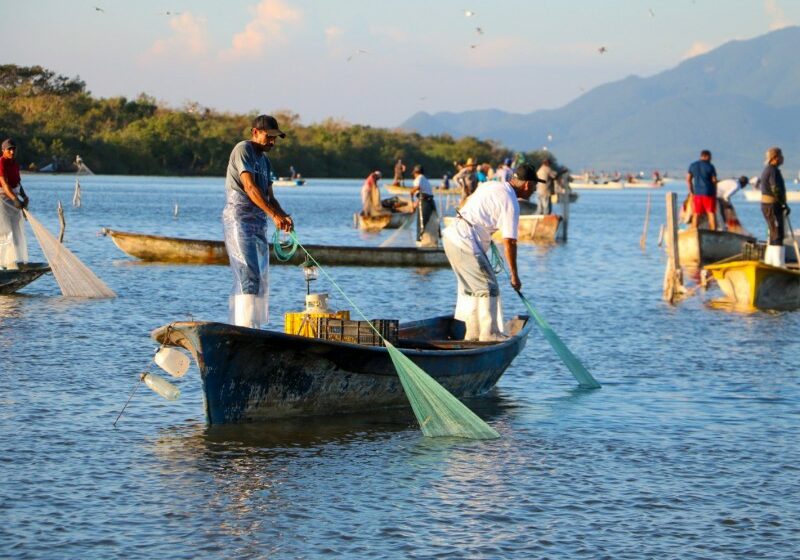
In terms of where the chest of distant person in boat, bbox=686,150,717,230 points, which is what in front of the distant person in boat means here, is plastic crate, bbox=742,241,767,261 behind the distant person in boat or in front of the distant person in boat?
behind

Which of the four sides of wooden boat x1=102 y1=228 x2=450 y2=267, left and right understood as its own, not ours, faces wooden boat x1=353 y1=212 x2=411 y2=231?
right

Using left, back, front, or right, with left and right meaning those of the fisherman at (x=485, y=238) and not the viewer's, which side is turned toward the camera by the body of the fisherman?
right

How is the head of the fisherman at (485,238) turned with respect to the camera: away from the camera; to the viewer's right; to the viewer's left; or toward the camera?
to the viewer's right

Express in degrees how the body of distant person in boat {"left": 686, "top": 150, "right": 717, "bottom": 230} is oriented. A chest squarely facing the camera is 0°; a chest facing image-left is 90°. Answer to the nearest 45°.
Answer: approximately 180°

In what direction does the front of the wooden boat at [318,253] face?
to the viewer's left
